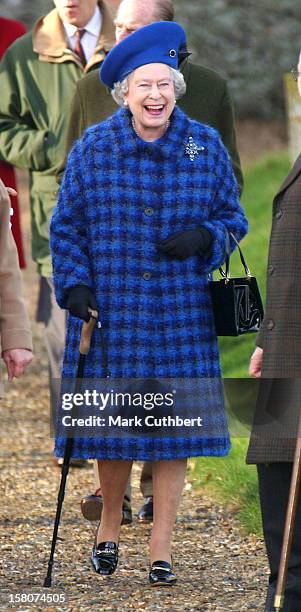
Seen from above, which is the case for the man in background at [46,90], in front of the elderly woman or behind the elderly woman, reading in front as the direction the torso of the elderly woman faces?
behind

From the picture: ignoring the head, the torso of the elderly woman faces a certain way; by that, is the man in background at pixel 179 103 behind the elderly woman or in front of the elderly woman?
behind

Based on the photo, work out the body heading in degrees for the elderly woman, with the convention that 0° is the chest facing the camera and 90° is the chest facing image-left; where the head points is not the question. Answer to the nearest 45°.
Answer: approximately 0°
